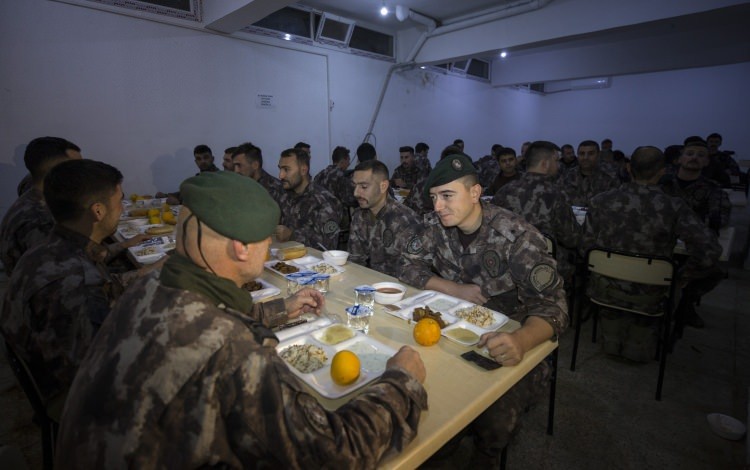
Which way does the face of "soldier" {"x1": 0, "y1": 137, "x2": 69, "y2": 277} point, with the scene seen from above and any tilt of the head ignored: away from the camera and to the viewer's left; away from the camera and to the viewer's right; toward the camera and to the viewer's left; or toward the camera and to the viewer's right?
away from the camera and to the viewer's right

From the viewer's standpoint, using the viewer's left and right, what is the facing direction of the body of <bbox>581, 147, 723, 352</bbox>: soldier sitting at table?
facing away from the viewer

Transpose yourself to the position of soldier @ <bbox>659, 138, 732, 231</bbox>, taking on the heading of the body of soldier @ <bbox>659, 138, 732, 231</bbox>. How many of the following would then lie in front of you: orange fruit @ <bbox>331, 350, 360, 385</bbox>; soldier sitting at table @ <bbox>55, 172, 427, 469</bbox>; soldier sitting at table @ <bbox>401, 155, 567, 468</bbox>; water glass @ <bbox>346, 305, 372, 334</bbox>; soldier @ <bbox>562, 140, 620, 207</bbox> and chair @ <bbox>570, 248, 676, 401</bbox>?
5

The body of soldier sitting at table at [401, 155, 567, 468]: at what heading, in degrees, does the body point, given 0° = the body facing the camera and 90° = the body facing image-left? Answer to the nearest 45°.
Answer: approximately 45°

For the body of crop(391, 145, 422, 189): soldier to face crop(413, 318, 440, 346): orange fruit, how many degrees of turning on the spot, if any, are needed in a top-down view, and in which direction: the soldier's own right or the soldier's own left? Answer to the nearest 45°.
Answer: approximately 45° to the soldier's own left
